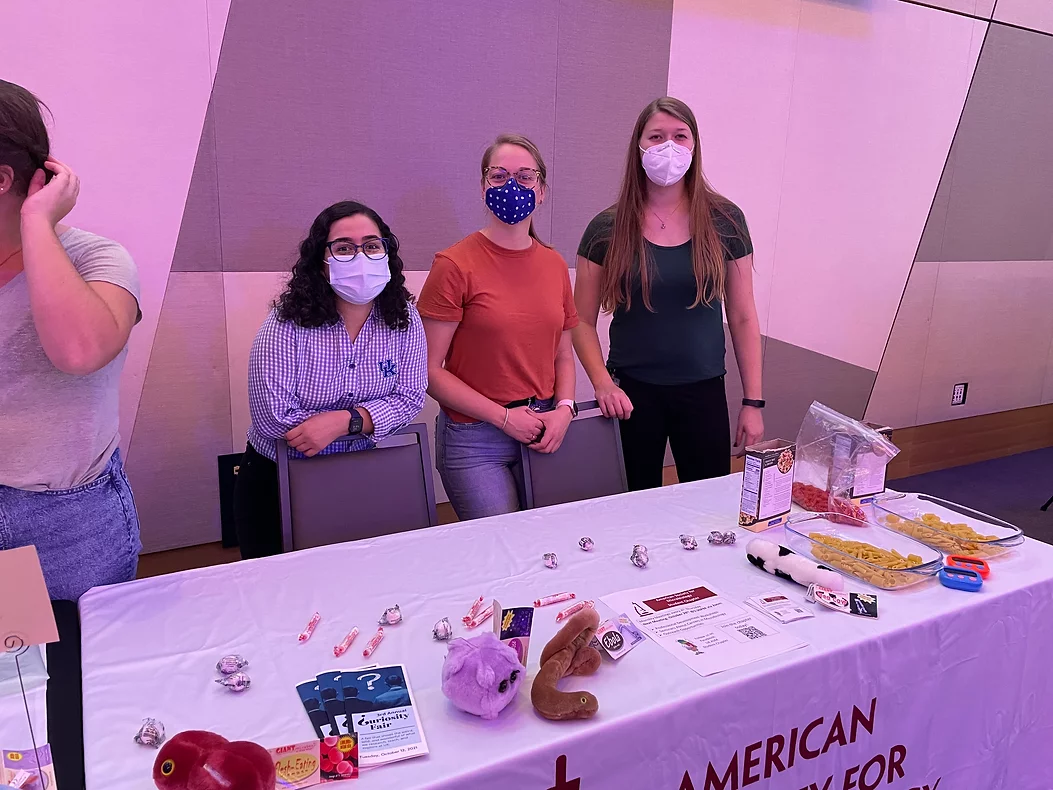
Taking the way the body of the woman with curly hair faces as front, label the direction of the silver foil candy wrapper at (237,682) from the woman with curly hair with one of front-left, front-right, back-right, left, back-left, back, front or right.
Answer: front

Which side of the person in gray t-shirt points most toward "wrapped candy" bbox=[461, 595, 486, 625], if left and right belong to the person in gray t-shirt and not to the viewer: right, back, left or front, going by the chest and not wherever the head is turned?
left

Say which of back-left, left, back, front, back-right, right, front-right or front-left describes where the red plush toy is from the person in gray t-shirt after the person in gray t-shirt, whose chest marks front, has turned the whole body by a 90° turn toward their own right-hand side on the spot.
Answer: back-left

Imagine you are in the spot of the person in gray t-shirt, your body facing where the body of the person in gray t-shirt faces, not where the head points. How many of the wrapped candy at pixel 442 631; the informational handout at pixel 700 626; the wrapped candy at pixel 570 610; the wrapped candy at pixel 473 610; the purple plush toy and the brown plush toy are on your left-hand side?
6

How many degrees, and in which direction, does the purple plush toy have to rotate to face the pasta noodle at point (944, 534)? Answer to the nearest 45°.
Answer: approximately 90° to its left

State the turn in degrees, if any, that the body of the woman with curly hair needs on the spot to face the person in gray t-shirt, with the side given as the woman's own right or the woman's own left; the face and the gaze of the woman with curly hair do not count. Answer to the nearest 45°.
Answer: approximately 45° to the woman's own right

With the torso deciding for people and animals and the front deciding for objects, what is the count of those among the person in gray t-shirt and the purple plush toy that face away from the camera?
0

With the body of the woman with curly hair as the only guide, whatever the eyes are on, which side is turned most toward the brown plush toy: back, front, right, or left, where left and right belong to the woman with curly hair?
front

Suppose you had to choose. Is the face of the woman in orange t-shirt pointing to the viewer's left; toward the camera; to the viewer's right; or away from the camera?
toward the camera

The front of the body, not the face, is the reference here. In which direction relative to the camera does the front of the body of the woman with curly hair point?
toward the camera

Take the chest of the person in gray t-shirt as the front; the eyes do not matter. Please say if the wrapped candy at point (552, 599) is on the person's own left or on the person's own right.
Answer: on the person's own left

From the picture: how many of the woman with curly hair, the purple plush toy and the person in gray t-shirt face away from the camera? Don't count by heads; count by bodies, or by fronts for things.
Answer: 0

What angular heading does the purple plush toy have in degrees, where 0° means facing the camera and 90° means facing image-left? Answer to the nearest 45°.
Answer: approximately 315°

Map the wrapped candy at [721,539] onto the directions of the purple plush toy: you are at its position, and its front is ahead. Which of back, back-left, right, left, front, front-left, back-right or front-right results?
left

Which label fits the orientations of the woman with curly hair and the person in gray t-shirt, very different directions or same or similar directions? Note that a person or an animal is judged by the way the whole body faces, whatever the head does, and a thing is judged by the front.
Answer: same or similar directions

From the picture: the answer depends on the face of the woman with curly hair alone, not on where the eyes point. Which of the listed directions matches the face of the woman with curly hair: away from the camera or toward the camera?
toward the camera

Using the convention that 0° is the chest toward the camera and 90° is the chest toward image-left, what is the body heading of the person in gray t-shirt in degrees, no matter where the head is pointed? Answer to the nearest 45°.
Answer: approximately 45°
